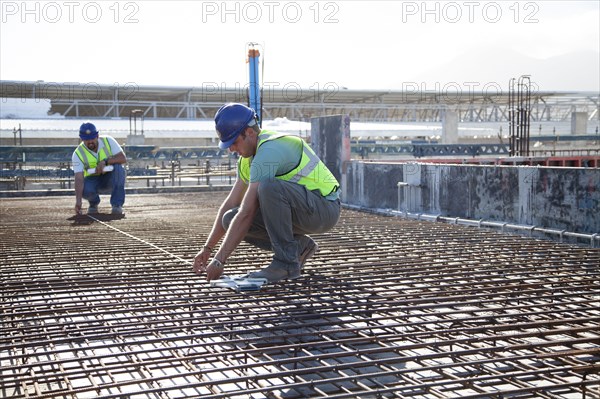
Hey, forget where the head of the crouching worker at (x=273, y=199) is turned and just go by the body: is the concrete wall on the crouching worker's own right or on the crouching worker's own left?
on the crouching worker's own right

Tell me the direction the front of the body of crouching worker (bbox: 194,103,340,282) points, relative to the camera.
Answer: to the viewer's left

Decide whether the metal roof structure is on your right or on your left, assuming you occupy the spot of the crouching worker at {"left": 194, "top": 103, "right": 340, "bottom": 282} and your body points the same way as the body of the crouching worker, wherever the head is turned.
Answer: on your right

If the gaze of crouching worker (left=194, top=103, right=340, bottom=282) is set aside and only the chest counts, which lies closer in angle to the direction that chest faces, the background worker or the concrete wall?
the background worker

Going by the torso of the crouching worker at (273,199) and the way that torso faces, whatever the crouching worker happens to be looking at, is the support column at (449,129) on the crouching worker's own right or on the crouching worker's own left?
on the crouching worker's own right

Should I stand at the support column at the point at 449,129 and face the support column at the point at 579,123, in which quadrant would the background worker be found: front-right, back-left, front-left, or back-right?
back-right
